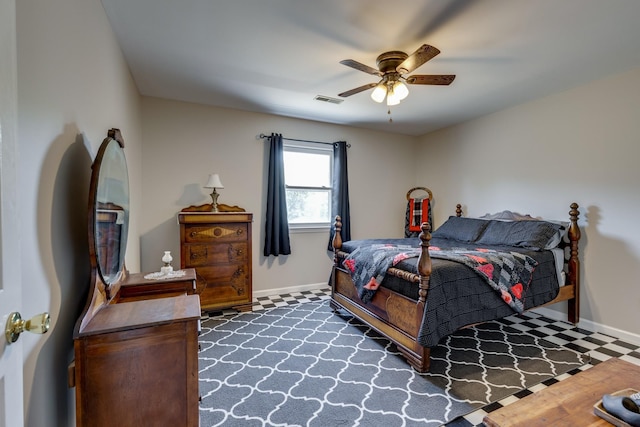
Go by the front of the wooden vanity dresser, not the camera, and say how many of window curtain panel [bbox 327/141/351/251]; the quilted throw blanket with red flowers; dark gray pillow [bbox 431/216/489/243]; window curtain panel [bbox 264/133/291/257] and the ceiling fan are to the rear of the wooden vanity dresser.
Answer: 0

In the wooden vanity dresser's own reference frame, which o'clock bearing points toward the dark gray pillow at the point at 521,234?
The dark gray pillow is roughly at 12 o'clock from the wooden vanity dresser.

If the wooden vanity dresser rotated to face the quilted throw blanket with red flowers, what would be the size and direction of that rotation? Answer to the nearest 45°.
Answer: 0° — it already faces it

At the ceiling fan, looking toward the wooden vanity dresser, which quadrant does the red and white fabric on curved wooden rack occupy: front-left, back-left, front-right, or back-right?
back-right

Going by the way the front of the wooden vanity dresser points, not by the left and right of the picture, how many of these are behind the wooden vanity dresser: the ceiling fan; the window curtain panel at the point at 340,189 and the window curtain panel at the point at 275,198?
0

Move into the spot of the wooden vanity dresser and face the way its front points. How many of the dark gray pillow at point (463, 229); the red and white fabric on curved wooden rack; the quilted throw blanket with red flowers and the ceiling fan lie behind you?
0

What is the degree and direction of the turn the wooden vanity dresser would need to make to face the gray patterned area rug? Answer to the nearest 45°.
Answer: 0° — it already faces it

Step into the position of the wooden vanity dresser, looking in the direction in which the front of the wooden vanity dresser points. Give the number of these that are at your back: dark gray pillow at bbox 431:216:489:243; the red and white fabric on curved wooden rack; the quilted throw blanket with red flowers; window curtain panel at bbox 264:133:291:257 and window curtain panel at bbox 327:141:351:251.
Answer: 0

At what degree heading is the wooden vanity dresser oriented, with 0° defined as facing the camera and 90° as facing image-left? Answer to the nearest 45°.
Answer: approximately 270°

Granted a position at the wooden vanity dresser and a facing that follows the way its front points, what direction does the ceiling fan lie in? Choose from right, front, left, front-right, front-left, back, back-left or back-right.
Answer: front

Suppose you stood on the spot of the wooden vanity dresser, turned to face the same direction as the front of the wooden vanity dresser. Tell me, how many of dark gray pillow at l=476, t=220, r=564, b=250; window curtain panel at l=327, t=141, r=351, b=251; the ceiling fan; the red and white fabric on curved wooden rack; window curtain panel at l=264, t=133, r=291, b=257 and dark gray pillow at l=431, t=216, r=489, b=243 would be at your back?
0

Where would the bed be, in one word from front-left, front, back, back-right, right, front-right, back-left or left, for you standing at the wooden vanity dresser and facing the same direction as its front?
front

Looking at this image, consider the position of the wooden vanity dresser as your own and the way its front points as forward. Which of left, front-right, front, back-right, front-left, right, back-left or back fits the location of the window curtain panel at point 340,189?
front-left
